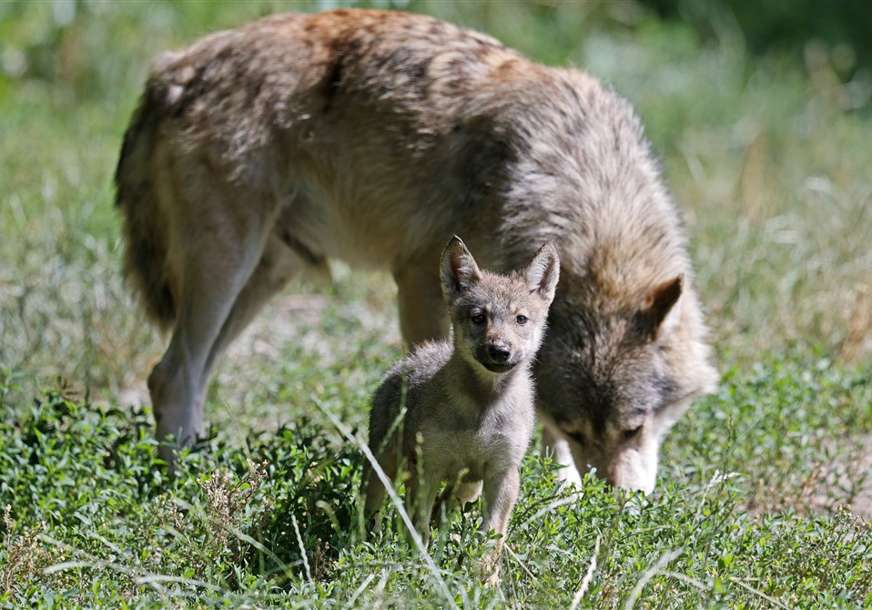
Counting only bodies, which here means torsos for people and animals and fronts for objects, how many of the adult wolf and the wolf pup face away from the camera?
0

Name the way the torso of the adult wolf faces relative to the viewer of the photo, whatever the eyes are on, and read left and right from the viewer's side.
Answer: facing the viewer and to the right of the viewer

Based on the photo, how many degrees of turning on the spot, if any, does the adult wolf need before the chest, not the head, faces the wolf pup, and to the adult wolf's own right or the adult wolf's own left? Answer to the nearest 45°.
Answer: approximately 45° to the adult wolf's own right
